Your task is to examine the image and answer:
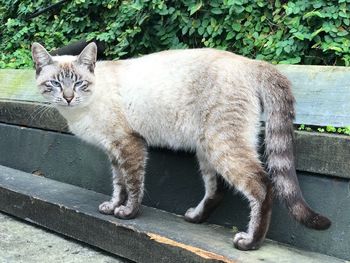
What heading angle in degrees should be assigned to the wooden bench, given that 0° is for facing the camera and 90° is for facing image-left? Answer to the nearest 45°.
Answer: approximately 45°
